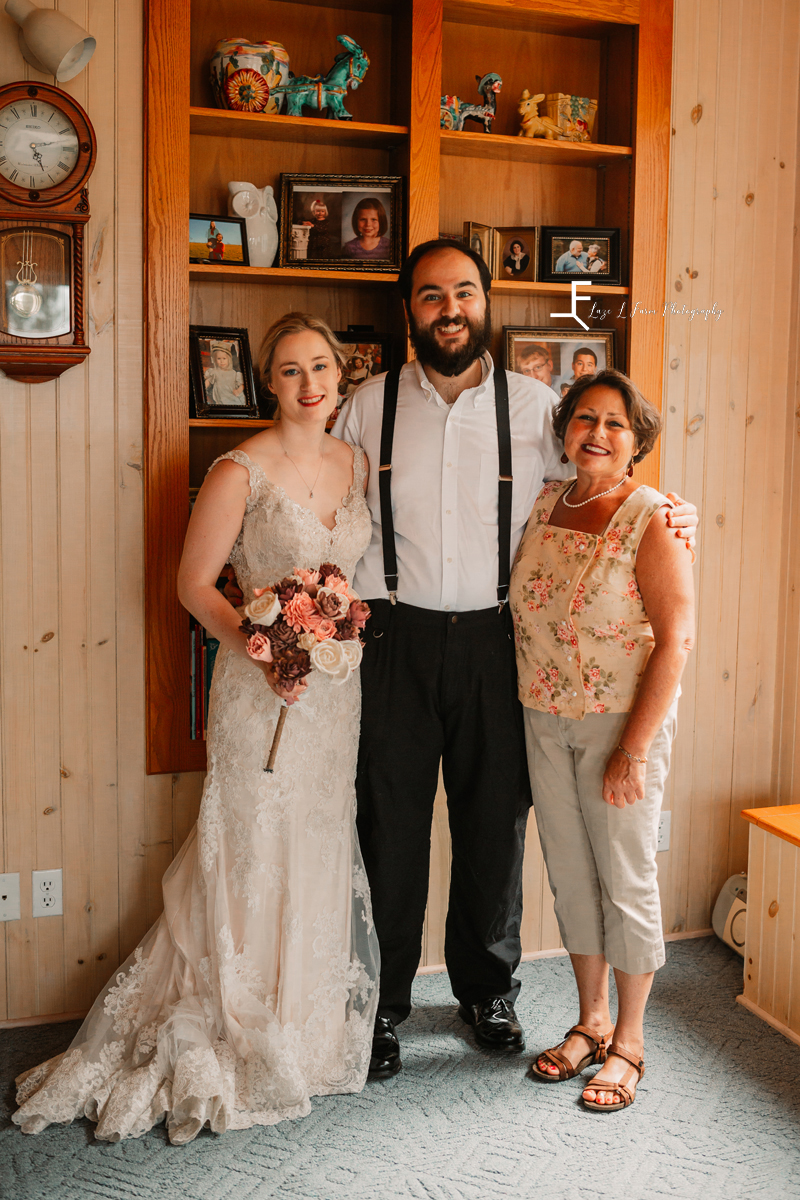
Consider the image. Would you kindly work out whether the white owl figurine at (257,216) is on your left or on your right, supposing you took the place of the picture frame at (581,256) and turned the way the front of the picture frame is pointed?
on your right

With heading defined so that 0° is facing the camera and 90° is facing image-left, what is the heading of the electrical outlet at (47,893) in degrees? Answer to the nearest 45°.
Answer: approximately 0°

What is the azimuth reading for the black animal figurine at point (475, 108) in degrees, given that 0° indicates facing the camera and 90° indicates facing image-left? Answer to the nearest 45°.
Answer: approximately 270°

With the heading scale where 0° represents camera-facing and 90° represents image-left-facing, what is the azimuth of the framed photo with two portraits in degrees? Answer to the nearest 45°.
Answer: approximately 0°

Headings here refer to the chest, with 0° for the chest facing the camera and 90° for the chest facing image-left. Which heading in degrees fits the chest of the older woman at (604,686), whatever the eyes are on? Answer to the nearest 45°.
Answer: approximately 45°

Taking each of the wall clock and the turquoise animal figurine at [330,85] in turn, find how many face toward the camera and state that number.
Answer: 1
